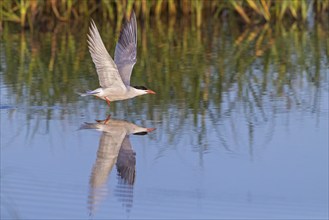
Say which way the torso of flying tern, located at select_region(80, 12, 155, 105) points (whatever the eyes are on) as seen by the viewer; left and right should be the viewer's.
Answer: facing to the right of the viewer
